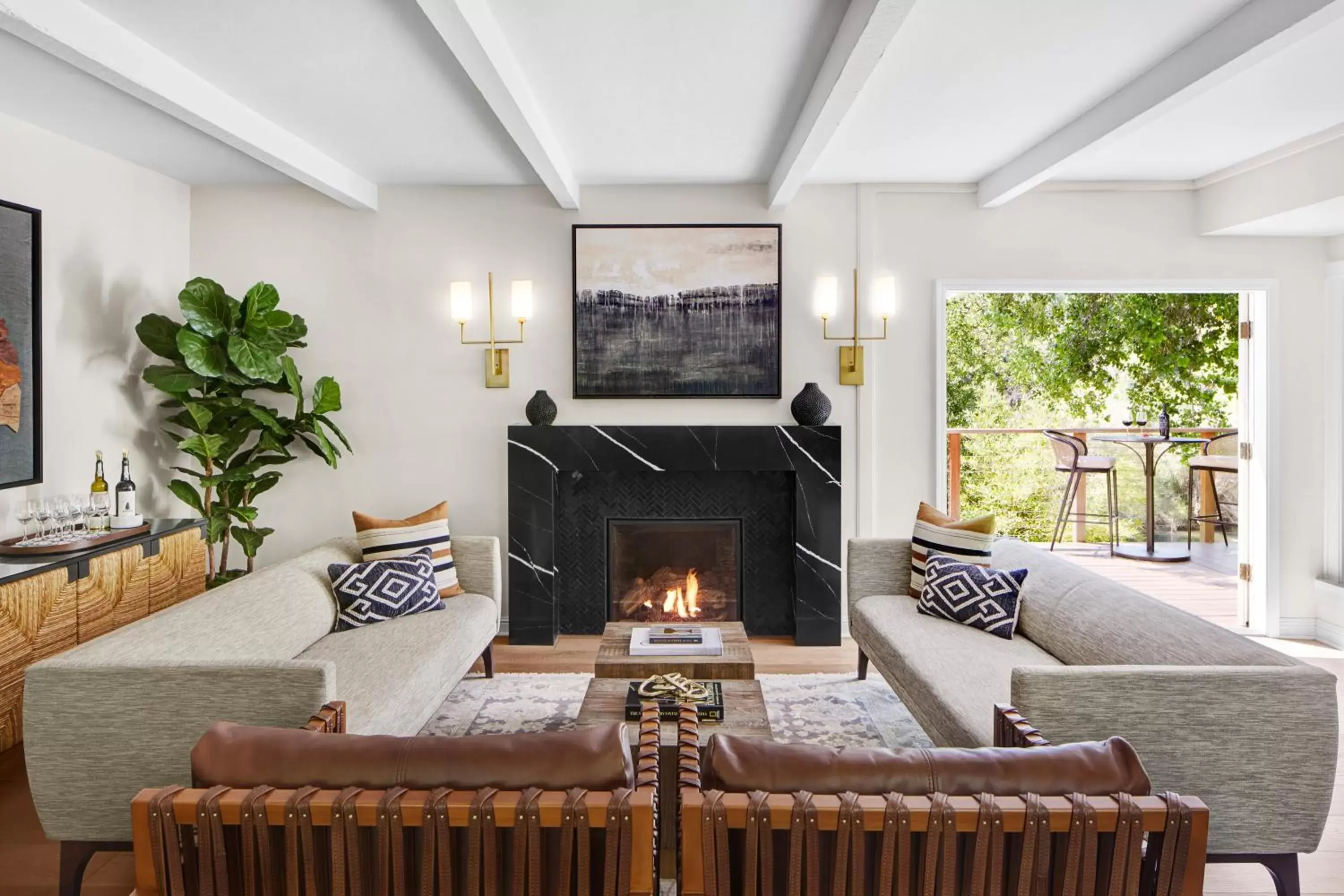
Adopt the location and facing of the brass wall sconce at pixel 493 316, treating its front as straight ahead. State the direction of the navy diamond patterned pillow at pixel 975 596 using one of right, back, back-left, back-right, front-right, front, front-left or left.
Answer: front-left

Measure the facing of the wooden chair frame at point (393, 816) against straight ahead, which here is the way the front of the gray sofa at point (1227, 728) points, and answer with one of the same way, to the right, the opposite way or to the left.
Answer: to the right

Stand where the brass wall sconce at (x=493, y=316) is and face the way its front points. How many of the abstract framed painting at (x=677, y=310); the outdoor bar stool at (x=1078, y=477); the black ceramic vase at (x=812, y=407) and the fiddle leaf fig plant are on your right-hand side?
1

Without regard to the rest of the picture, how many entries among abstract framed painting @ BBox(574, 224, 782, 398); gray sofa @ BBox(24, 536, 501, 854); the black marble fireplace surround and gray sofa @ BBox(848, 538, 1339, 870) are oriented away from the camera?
0

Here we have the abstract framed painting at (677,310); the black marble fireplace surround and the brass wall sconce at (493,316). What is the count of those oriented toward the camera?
3

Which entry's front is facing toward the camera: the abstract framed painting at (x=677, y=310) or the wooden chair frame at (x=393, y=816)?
the abstract framed painting

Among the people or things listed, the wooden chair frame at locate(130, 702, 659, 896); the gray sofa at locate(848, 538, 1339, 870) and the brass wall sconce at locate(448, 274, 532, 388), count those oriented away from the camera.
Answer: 1

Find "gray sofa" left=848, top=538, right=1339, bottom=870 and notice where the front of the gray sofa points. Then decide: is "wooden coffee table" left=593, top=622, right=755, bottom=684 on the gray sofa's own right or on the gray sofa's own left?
on the gray sofa's own right

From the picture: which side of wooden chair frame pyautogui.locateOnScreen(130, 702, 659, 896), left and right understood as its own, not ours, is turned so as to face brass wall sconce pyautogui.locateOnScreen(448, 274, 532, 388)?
front

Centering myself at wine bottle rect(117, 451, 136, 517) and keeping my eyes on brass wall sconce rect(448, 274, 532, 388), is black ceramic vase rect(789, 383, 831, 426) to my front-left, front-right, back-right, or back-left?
front-right

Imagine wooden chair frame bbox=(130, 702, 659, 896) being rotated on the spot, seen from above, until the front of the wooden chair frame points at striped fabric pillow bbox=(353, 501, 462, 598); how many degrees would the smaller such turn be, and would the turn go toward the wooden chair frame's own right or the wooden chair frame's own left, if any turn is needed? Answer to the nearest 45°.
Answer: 0° — it already faces it

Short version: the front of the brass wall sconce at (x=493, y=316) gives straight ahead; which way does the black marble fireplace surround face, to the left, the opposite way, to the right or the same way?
the same way

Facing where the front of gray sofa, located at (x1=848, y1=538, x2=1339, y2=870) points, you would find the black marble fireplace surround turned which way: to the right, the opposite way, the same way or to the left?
to the left

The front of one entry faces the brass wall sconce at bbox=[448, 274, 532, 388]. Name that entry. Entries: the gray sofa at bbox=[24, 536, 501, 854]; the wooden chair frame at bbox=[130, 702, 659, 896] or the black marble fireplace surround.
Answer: the wooden chair frame

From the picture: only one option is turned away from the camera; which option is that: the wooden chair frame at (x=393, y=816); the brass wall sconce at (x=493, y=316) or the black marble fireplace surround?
the wooden chair frame

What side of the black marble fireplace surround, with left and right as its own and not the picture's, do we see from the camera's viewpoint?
front

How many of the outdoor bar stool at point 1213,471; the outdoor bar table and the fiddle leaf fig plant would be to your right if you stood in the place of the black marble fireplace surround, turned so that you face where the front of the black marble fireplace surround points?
1

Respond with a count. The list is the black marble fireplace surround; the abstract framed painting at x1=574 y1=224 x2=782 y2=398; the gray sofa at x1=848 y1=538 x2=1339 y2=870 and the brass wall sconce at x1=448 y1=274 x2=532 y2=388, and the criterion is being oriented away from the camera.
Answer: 0

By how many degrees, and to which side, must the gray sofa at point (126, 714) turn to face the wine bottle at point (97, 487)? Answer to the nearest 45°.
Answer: approximately 135° to its left

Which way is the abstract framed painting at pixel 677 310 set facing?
toward the camera

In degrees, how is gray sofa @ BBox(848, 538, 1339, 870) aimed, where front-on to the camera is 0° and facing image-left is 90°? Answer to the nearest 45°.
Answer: approximately 45°
